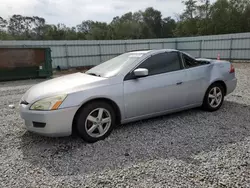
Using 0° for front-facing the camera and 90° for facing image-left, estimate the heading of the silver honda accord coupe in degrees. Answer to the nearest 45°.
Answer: approximately 45°
